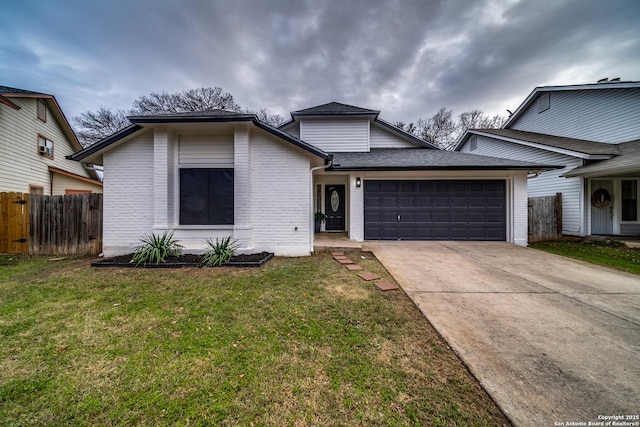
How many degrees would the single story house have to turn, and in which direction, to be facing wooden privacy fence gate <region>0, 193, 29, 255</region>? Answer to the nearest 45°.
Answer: approximately 90° to its right

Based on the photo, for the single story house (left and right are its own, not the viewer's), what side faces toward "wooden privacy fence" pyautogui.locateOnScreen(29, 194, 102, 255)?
right

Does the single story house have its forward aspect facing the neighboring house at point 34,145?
no

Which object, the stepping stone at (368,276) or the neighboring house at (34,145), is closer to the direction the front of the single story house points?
the stepping stone

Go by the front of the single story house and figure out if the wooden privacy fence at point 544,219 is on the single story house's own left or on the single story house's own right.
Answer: on the single story house's own left

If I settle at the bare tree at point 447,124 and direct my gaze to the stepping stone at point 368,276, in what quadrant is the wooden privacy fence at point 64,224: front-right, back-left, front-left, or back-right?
front-right

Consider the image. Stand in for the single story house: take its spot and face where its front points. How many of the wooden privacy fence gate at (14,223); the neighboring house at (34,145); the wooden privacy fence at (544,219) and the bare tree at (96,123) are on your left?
1

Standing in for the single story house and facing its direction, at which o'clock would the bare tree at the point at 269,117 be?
The bare tree is roughly at 6 o'clock from the single story house.

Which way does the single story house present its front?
toward the camera

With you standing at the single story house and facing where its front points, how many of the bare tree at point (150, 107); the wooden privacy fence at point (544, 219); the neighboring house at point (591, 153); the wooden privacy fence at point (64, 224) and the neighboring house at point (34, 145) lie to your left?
2

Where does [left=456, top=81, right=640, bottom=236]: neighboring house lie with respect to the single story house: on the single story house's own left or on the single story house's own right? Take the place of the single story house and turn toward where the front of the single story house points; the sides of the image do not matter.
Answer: on the single story house's own left

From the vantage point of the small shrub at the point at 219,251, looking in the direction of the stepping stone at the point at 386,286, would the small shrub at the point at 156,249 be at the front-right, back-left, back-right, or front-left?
back-right

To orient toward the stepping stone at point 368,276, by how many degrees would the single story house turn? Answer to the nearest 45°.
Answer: approximately 45° to its left

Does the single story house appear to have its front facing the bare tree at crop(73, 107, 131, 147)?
no

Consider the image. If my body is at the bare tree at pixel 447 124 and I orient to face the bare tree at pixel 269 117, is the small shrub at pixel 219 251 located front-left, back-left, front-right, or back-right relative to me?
front-left

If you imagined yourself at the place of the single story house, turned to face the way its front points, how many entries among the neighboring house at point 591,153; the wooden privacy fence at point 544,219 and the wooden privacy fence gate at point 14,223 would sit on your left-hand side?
2
